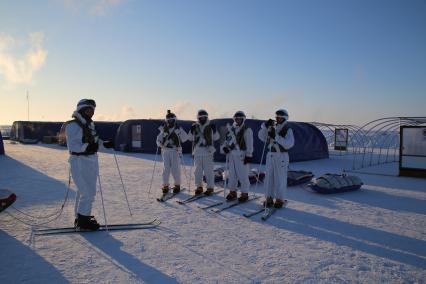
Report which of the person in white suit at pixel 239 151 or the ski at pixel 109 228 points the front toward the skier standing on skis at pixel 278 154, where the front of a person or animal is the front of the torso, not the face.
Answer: the ski

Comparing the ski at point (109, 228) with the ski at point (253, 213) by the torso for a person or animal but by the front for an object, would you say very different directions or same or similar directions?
very different directions

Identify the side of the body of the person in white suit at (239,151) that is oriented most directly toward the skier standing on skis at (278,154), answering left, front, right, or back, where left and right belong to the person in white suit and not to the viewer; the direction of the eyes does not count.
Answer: left

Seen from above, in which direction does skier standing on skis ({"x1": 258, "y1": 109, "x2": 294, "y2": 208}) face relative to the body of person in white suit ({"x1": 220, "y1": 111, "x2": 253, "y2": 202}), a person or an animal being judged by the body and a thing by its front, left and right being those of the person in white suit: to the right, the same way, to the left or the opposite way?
the same way

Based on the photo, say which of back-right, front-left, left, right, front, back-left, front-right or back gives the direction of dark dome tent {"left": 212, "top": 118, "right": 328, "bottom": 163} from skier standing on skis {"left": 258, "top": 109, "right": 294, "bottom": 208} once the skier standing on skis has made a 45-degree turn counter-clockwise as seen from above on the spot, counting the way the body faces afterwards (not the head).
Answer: back

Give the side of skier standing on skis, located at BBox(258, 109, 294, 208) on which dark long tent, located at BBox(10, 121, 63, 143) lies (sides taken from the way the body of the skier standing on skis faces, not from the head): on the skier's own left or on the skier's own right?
on the skier's own right

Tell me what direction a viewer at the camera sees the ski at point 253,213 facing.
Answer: facing the viewer and to the left of the viewer

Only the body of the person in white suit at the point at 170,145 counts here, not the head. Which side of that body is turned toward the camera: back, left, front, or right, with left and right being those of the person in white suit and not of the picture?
front

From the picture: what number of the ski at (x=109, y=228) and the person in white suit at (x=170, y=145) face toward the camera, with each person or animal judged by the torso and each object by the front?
1

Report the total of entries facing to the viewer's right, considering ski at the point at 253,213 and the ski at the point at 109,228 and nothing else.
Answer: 1

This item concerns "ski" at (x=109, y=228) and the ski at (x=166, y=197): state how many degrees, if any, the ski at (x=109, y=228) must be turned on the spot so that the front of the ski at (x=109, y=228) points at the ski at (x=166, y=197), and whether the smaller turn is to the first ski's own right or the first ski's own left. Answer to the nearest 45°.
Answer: approximately 45° to the first ski's own left

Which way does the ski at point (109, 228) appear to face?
to the viewer's right

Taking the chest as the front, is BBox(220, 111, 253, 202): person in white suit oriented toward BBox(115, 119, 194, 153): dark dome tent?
no

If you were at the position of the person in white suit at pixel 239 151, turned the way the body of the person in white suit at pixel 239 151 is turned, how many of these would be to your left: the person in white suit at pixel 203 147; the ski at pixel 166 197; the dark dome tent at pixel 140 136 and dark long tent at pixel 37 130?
0

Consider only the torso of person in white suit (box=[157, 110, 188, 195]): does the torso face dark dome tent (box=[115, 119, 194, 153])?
no

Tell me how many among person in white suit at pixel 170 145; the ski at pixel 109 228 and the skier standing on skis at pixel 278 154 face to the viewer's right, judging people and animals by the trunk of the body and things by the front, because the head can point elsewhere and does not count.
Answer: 1
